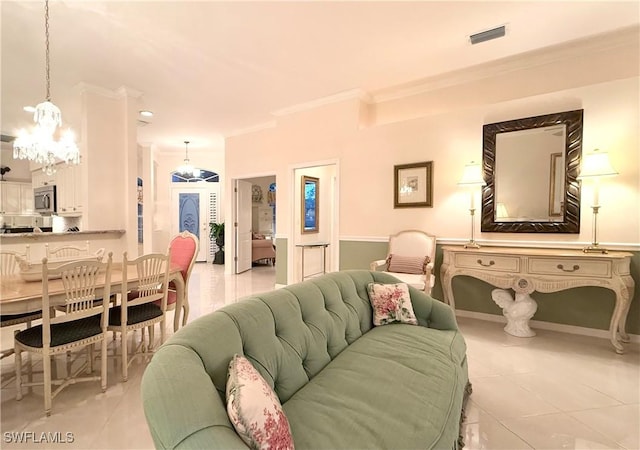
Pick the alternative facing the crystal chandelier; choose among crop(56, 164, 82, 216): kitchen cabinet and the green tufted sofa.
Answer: the kitchen cabinet

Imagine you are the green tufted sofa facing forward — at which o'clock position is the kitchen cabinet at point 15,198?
The kitchen cabinet is roughly at 6 o'clock from the green tufted sofa.

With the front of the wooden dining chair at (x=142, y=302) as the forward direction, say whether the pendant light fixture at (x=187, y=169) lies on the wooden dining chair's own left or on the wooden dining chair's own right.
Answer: on the wooden dining chair's own right

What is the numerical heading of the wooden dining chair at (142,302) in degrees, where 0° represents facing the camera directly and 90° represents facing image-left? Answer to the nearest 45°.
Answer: approximately 135°

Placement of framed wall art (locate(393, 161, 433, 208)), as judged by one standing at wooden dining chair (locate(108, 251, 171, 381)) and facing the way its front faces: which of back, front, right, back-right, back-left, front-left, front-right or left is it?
back-right

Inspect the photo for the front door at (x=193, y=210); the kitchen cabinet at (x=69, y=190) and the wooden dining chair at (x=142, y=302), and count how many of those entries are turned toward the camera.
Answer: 2

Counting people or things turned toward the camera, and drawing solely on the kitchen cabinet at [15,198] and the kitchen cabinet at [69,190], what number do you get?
2

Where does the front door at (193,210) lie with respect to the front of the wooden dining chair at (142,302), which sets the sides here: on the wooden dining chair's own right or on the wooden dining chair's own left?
on the wooden dining chair's own right

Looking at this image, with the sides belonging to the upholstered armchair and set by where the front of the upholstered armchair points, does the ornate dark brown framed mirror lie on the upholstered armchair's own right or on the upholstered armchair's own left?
on the upholstered armchair's own left

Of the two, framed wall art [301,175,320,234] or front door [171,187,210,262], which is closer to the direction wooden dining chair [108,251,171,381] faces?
the front door

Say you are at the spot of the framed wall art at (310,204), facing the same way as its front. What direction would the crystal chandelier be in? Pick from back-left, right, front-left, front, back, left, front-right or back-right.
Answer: right
